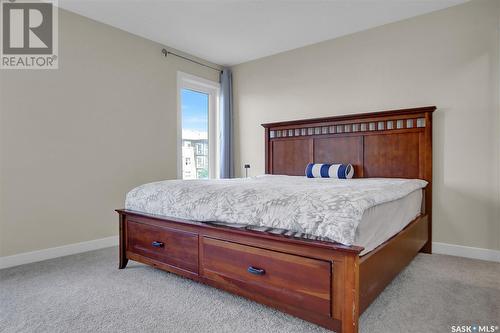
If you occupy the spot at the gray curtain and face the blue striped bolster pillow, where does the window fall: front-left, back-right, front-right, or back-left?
back-right

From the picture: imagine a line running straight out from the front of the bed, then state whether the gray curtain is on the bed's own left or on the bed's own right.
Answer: on the bed's own right

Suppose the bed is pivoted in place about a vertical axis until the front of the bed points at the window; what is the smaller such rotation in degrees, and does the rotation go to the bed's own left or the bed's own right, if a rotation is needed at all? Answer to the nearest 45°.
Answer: approximately 90° to the bed's own right
